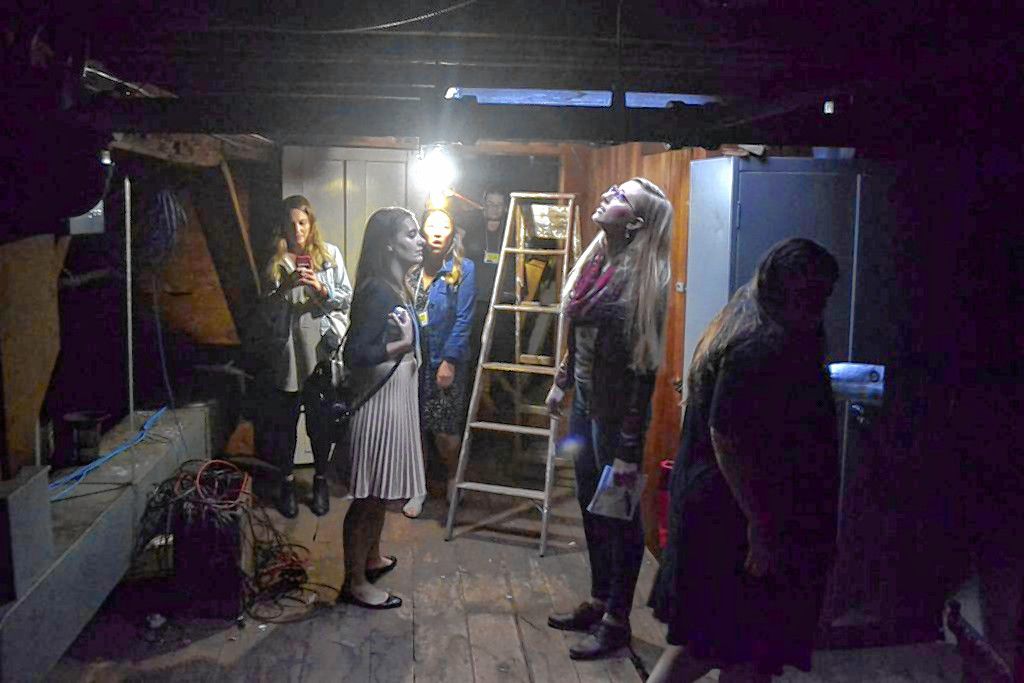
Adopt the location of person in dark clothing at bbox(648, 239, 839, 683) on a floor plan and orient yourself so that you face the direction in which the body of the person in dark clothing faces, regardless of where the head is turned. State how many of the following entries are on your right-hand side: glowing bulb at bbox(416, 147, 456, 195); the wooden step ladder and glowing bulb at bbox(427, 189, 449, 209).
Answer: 0

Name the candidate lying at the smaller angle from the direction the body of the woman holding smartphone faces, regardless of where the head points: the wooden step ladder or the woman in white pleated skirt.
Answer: the woman in white pleated skirt

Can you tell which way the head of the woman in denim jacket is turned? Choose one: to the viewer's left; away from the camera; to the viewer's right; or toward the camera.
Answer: toward the camera

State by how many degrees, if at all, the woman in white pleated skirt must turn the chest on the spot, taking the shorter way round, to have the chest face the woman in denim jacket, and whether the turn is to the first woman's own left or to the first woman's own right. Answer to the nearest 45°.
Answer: approximately 90° to the first woman's own left

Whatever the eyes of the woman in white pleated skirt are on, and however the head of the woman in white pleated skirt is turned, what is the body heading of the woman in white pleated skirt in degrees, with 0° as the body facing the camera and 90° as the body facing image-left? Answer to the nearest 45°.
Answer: approximately 270°

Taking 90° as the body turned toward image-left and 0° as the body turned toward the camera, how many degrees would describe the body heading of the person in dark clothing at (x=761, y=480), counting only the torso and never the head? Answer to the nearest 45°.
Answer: approximately 270°

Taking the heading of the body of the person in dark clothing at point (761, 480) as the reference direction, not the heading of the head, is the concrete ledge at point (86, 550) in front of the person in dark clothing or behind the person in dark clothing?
behind

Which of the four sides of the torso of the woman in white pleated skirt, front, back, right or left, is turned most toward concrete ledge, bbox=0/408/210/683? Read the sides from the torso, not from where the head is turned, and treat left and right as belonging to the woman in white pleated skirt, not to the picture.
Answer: back

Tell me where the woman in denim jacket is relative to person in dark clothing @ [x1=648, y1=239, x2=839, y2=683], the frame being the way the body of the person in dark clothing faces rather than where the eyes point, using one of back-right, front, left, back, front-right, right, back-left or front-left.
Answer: back-left

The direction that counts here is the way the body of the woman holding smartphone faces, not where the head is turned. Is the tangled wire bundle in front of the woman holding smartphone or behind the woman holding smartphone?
in front

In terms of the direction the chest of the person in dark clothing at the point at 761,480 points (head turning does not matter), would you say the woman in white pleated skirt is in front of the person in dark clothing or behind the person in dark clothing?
behind

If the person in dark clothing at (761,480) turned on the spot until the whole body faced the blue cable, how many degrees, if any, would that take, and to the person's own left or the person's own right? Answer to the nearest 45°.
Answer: approximately 180°

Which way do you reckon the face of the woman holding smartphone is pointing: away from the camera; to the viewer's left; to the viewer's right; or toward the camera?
toward the camera

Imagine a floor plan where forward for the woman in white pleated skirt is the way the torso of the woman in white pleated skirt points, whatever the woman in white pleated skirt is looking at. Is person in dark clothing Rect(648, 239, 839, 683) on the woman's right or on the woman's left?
on the woman's right

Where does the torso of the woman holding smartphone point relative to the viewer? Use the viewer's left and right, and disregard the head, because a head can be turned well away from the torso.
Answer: facing the viewer
